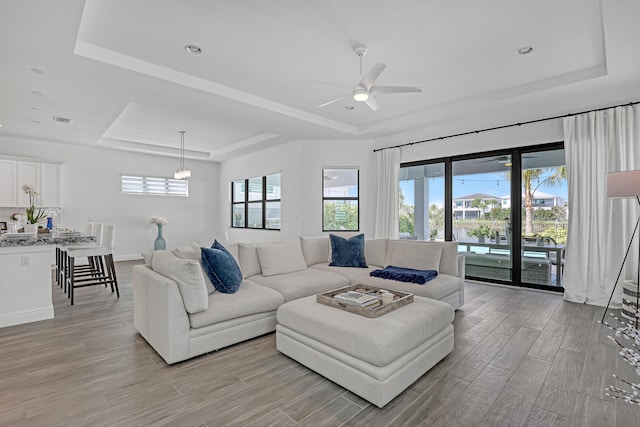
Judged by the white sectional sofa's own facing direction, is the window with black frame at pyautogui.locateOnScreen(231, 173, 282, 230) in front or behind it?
behind

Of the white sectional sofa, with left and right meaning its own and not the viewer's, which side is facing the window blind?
back

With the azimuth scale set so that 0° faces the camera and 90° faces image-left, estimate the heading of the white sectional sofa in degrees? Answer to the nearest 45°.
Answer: approximately 315°

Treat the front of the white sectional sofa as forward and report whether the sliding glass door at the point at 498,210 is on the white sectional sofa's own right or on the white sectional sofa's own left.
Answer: on the white sectional sofa's own left

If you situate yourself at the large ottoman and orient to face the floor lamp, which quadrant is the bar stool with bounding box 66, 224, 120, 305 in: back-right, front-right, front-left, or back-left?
back-left

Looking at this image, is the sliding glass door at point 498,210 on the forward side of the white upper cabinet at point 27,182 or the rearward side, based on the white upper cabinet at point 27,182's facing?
on the forward side

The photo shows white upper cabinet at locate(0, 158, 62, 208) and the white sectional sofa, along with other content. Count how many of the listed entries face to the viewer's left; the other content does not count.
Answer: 0

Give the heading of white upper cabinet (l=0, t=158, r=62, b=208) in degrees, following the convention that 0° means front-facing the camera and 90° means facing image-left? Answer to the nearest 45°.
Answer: approximately 315°
